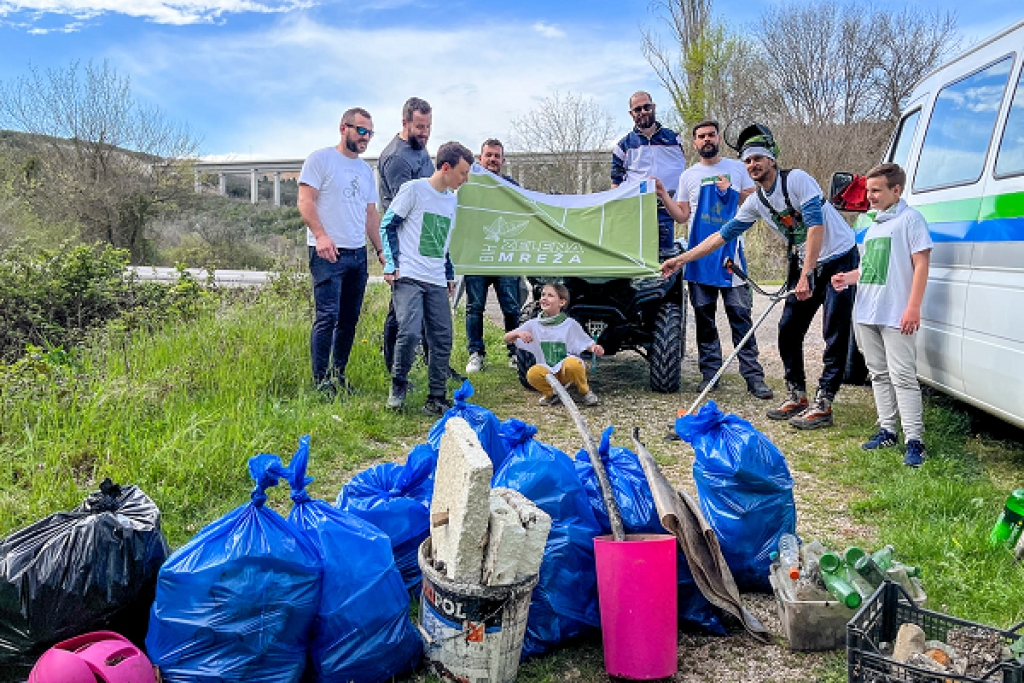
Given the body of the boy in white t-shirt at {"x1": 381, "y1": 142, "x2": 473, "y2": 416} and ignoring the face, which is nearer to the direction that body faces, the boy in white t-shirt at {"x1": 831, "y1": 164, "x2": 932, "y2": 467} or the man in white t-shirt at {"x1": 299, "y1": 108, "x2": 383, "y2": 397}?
the boy in white t-shirt

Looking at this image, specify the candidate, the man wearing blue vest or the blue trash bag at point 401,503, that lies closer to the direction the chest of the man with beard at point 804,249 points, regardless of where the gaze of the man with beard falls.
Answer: the blue trash bag

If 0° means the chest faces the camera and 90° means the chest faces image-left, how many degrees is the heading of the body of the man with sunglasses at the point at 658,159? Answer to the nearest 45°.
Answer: approximately 0°

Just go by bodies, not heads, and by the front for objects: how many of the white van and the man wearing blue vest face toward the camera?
1

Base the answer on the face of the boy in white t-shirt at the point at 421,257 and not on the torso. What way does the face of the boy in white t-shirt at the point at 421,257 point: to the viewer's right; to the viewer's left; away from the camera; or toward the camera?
to the viewer's right

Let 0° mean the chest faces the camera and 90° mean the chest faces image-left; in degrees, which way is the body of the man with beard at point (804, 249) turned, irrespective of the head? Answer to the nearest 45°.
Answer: approximately 45°

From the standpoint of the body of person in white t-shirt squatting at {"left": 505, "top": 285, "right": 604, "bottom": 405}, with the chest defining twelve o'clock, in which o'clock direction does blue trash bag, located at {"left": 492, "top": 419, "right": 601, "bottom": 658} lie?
The blue trash bag is roughly at 12 o'clock from the person in white t-shirt squatting.

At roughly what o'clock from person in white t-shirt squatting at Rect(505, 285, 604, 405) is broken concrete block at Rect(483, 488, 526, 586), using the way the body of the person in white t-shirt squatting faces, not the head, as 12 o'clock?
The broken concrete block is roughly at 12 o'clock from the person in white t-shirt squatting.

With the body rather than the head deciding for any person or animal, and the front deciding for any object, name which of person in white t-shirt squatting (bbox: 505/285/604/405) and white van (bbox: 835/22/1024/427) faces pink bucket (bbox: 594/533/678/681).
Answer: the person in white t-shirt squatting
